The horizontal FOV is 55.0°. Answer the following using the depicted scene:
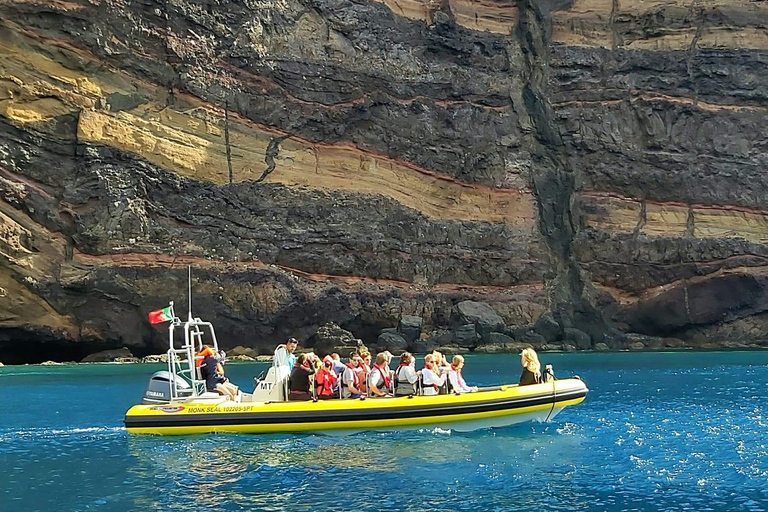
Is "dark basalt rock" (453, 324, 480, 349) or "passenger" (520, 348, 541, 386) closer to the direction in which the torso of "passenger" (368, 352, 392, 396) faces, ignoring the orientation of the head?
the passenger

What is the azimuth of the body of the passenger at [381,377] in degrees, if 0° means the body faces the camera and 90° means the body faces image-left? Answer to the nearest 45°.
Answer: approximately 270°

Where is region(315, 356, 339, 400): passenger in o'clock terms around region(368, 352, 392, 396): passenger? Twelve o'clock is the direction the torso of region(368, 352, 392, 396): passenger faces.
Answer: region(315, 356, 339, 400): passenger is roughly at 6 o'clock from region(368, 352, 392, 396): passenger.

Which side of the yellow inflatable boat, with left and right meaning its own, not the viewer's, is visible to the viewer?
right

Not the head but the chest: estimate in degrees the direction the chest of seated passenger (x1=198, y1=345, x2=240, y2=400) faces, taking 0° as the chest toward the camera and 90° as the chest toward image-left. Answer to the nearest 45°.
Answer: approximately 270°
